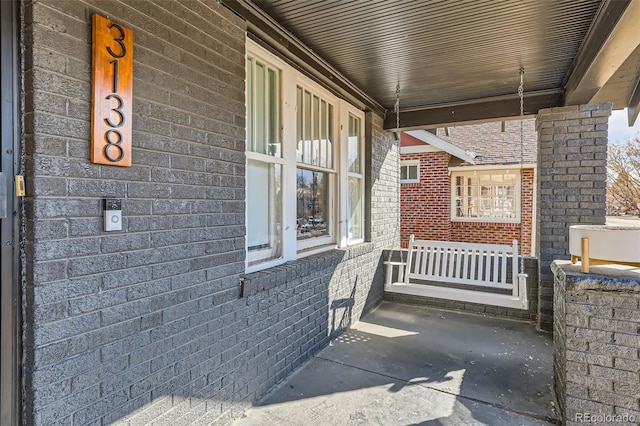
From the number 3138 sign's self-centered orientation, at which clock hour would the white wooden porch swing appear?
The white wooden porch swing is roughly at 10 o'clock from the number 3138 sign.

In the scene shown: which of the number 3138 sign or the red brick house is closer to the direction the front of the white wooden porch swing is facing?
the number 3138 sign

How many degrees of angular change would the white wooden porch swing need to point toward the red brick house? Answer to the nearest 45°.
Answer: approximately 180°

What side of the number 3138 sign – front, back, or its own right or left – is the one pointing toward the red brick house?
left

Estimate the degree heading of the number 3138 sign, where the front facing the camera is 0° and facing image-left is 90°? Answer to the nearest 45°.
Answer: approximately 315°

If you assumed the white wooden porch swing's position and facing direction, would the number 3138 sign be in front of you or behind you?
in front

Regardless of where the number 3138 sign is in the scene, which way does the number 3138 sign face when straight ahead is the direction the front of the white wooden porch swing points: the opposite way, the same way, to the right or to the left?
to the left
